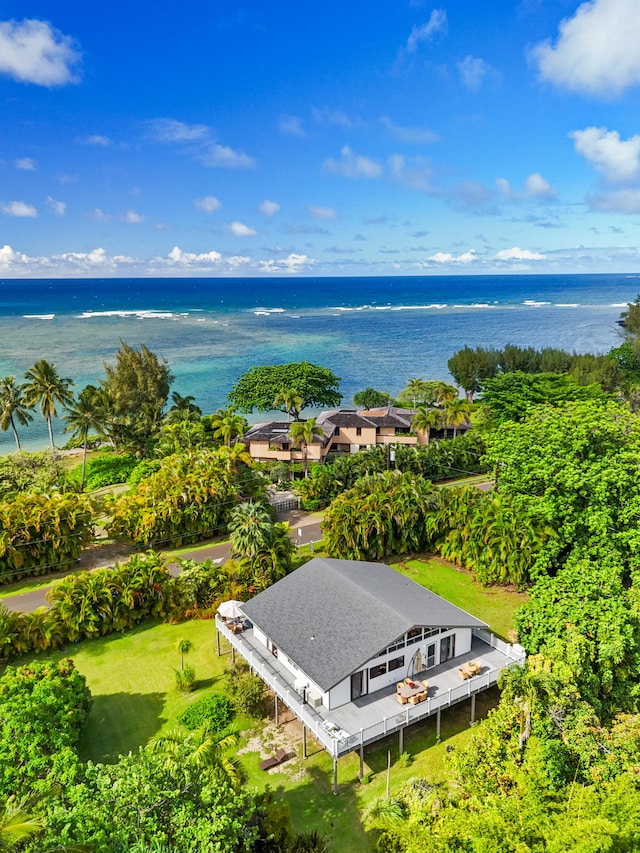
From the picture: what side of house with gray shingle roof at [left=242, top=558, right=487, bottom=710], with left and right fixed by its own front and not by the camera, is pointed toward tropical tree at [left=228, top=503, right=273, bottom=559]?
back
